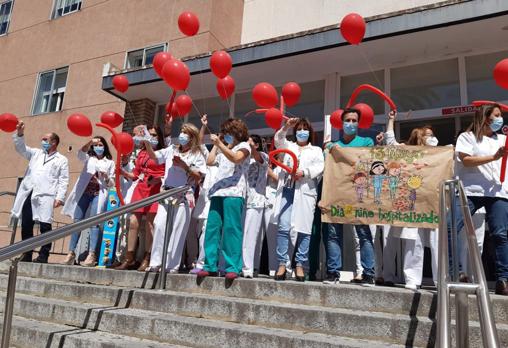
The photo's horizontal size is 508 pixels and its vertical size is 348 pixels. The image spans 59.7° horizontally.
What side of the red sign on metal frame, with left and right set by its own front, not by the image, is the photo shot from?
front

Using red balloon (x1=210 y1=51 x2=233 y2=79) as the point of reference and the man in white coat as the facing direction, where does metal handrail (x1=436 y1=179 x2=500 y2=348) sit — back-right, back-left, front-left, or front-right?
back-left

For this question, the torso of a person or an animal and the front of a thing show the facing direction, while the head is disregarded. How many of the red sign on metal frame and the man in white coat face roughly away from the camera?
0

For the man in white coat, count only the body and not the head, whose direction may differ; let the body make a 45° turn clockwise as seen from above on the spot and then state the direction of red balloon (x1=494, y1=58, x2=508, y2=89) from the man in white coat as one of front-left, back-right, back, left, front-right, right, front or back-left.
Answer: back-left

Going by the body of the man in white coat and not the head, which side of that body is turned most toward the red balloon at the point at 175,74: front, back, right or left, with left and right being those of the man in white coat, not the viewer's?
left

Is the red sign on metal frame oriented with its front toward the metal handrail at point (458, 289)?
yes

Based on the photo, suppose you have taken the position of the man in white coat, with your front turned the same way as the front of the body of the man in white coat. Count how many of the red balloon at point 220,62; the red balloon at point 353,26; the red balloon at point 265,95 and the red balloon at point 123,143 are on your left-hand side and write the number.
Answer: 4

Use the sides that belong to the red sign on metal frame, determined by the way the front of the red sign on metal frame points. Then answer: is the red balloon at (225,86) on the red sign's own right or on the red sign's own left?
on the red sign's own right

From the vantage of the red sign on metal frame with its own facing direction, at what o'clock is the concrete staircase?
The concrete staircase is roughly at 1 o'clock from the red sign on metal frame.

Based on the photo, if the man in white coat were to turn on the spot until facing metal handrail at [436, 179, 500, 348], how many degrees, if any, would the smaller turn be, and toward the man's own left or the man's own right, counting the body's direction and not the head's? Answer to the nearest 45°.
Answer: approximately 45° to the man's own left

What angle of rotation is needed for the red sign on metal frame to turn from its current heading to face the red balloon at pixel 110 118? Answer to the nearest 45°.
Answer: approximately 45° to its right
